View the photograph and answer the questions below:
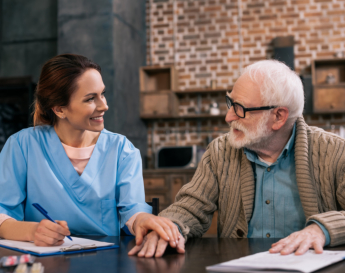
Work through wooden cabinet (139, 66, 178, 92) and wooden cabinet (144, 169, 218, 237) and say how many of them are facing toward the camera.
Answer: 2

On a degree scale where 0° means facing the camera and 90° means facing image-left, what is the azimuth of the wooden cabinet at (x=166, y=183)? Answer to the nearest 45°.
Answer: approximately 0°

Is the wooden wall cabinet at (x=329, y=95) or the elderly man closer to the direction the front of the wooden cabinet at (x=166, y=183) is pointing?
the elderly man

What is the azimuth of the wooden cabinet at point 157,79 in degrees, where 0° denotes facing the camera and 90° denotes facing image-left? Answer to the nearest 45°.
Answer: approximately 0°

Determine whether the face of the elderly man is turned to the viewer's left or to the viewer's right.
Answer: to the viewer's left

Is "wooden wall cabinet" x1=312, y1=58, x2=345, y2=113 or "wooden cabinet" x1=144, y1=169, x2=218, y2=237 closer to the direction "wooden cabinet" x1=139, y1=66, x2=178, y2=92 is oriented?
the wooden cabinet

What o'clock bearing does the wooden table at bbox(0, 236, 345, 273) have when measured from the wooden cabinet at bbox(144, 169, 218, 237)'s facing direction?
The wooden table is roughly at 12 o'clock from the wooden cabinet.
